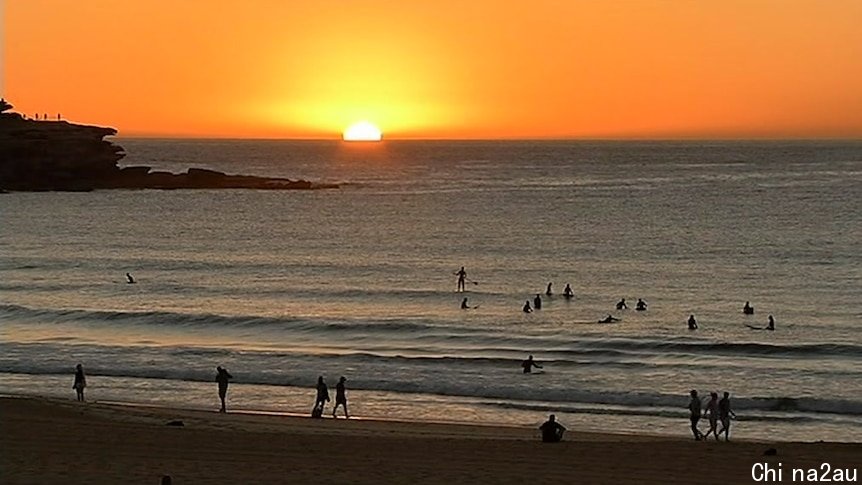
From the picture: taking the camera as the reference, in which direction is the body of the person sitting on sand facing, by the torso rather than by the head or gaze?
away from the camera

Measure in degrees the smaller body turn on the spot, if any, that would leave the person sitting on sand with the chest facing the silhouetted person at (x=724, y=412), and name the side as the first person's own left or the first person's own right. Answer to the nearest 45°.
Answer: approximately 45° to the first person's own right

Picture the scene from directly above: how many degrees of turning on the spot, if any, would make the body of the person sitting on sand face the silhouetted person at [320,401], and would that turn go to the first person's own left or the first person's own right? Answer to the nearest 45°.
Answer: approximately 45° to the first person's own left
